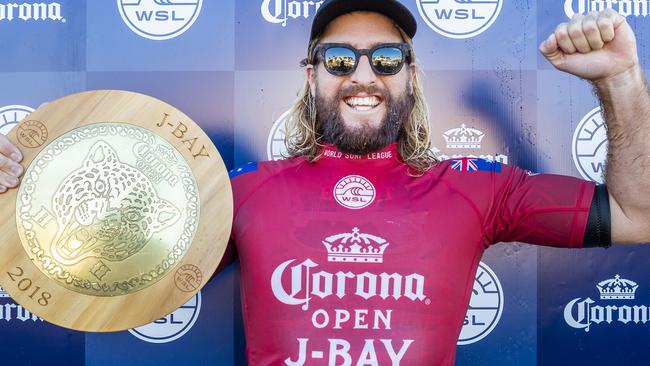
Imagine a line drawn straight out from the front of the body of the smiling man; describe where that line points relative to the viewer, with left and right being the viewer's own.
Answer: facing the viewer
